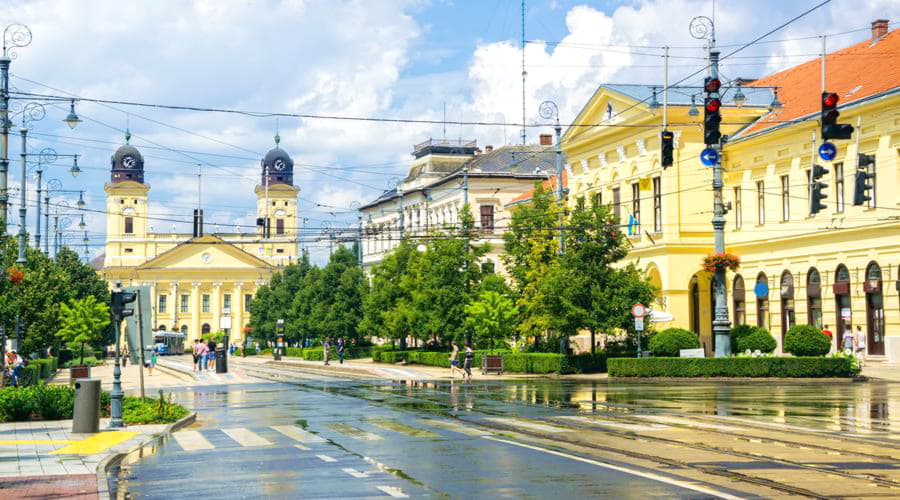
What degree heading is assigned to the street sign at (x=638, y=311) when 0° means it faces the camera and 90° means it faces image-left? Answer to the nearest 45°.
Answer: approximately 0°

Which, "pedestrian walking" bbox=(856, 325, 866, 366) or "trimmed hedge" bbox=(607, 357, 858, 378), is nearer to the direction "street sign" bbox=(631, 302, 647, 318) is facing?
the trimmed hedge

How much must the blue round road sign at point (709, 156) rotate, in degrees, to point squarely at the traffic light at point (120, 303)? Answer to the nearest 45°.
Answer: approximately 45° to its right

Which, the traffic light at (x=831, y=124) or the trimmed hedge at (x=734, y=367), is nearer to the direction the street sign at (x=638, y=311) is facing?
the traffic light

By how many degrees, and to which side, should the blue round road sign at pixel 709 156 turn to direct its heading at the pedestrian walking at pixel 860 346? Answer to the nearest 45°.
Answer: approximately 135° to its left

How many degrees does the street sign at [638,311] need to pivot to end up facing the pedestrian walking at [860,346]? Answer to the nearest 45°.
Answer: approximately 90° to its left

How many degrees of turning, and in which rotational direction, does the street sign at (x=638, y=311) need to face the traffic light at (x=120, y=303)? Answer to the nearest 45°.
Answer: approximately 45° to its right
